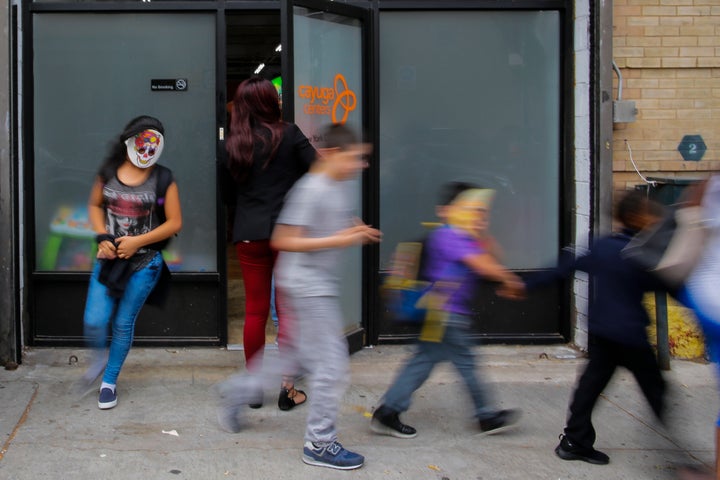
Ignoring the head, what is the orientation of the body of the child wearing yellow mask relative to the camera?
to the viewer's right

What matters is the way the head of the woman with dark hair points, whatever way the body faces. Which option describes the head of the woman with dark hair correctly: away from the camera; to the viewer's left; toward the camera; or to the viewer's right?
away from the camera

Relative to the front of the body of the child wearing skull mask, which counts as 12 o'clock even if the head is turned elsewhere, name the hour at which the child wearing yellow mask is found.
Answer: The child wearing yellow mask is roughly at 10 o'clock from the child wearing skull mask.

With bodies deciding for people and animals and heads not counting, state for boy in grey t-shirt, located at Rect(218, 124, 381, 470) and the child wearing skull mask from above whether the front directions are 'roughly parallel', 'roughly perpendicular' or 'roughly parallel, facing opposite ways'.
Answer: roughly perpendicular

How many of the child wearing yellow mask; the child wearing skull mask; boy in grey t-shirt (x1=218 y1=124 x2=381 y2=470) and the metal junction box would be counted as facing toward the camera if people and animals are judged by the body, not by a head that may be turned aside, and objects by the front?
2

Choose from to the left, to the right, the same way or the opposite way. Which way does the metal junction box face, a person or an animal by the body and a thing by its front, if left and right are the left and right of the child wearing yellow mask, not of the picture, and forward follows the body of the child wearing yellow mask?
to the right

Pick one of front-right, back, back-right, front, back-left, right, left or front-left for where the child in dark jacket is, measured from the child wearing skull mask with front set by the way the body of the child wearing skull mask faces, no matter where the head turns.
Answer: front-left

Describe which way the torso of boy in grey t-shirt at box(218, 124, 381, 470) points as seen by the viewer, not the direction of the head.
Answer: to the viewer's right

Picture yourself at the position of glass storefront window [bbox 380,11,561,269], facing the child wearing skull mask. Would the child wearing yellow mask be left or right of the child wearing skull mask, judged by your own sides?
left

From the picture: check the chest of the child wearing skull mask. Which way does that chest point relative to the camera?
toward the camera

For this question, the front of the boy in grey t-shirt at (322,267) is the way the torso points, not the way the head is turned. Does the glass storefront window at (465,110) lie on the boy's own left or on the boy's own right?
on the boy's own left

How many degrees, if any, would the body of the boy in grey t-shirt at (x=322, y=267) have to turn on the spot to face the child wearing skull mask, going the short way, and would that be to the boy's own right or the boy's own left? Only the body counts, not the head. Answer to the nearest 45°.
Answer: approximately 135° to the boy's own left

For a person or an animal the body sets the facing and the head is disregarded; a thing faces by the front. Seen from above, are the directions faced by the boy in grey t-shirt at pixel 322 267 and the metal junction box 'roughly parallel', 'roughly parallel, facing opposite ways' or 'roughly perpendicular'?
roughly perpendicular
